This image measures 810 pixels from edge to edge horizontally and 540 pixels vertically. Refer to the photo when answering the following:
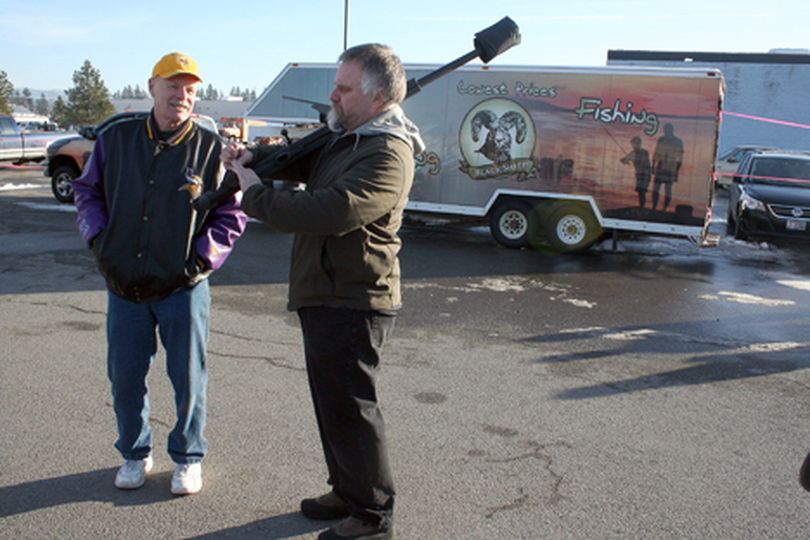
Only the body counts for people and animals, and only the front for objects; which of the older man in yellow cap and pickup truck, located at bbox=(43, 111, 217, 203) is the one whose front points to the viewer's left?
the pickup truck

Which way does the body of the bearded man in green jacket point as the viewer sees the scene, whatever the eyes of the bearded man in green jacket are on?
to the viewer's left

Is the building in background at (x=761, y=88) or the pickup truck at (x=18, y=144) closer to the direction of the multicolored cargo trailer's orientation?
the pickup truck

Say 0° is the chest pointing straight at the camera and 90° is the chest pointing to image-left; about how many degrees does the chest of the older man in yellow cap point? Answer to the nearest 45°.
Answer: approximately 0°

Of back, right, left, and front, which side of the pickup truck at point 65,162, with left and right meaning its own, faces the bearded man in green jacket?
left

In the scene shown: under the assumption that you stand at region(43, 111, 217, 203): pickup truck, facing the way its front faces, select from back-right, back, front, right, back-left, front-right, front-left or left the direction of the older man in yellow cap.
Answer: left

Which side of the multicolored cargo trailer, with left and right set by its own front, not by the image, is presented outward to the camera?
left

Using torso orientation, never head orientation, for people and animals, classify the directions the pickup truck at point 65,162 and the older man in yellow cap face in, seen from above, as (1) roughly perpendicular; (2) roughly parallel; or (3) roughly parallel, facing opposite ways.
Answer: roughly perpendicular

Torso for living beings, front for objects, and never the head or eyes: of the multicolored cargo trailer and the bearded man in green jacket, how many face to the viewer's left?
2

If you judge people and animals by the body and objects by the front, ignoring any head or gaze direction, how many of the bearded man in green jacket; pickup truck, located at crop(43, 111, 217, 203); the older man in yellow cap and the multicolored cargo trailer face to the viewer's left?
3

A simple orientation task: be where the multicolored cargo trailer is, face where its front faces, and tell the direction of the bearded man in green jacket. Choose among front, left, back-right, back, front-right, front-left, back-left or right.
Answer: left

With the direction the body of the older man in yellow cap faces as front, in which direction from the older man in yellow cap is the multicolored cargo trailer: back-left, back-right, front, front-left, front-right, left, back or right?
back-left

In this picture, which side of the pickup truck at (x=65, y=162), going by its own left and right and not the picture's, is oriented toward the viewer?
left
